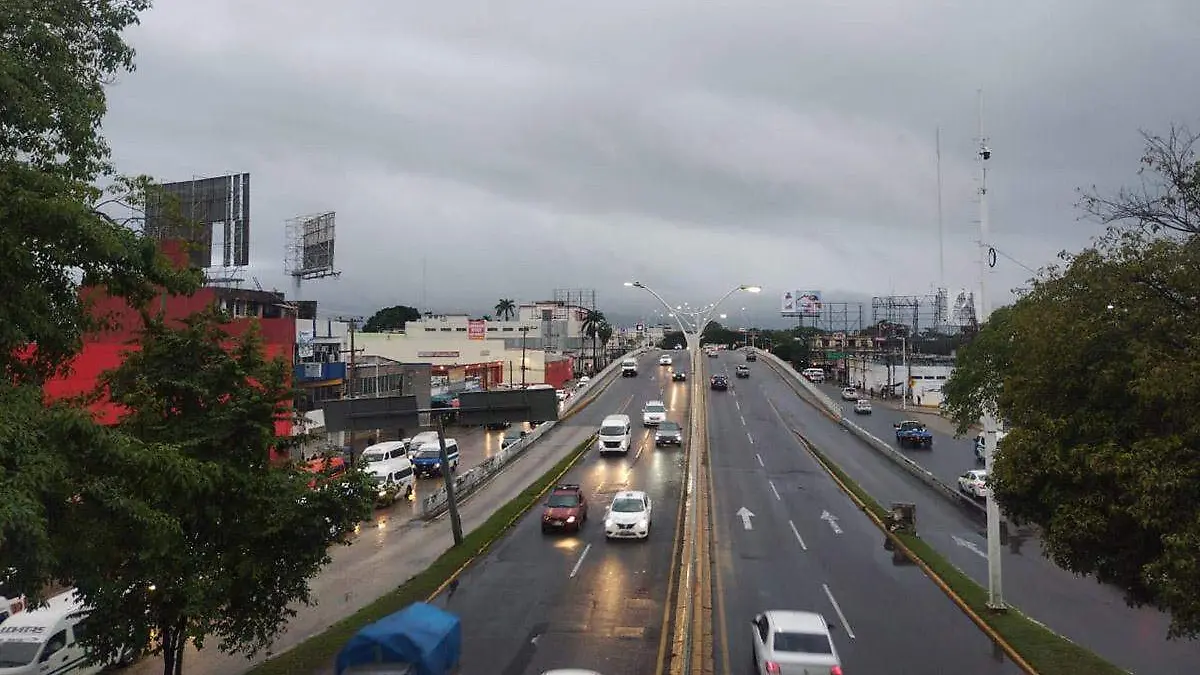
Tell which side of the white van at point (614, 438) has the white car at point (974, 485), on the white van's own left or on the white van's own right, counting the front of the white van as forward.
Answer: on the white van's own left

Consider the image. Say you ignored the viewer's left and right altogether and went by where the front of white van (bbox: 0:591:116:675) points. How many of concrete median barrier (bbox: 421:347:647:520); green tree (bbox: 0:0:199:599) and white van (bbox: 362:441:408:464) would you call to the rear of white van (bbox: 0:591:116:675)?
2

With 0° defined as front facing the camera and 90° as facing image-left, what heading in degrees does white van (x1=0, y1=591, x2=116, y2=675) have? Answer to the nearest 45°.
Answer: approximately 45°

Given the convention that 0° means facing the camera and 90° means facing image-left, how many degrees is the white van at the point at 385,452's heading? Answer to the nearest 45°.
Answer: approximately 45°

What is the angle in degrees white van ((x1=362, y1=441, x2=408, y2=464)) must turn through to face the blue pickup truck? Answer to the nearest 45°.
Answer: approximately 135° to its left

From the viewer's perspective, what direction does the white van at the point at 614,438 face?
toward the camera

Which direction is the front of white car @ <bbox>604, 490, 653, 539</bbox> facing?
toward the camera

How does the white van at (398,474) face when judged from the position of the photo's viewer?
facing the viewer and to the left of the viewer

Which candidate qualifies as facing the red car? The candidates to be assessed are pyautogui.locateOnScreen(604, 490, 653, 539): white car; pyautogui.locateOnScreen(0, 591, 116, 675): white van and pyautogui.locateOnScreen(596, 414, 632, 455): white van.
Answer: pyautogui.locateOnScreen(596, 414, 632, 455): white van

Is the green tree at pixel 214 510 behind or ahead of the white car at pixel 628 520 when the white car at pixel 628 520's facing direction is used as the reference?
ahead

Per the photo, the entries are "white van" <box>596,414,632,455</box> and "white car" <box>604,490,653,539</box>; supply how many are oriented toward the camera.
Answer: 2

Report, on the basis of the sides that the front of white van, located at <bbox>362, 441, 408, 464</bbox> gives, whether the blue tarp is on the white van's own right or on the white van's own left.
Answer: on the white van's own left

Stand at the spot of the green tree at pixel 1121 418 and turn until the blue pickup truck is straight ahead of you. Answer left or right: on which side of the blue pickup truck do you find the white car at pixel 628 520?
left

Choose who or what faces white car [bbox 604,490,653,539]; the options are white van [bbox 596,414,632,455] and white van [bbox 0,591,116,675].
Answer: white van [bbox 596,414,632,455]
